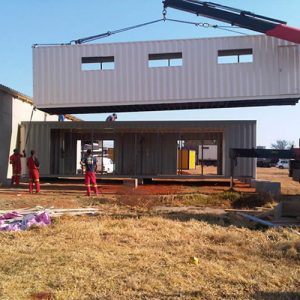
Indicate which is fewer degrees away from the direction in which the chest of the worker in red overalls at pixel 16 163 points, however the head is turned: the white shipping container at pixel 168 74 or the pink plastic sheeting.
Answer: the white shipping container

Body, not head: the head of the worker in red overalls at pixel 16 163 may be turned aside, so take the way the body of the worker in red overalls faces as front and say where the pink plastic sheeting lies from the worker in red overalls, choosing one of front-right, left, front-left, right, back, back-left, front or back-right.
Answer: back-right

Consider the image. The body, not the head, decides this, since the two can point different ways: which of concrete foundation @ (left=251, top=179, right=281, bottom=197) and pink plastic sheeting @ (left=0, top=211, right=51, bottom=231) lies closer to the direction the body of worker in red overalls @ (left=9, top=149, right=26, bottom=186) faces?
the concrete foundation

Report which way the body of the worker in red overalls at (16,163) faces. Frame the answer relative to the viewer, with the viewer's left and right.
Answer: facing away from the viewer and to the right of the viewer
